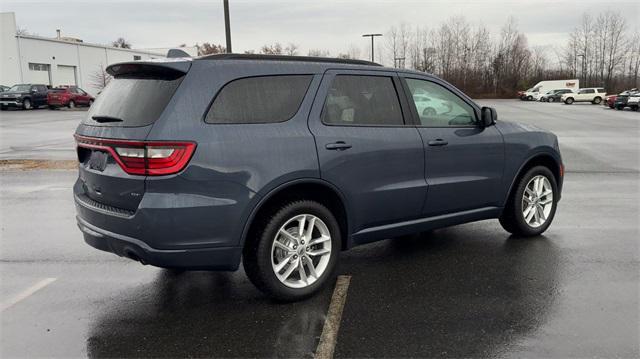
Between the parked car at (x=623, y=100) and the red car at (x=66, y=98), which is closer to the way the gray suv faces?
the parked car

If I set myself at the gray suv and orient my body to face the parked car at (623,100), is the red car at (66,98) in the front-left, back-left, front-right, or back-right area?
front-left

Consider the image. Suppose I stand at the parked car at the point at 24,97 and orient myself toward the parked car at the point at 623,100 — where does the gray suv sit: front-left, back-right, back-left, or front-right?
front-right

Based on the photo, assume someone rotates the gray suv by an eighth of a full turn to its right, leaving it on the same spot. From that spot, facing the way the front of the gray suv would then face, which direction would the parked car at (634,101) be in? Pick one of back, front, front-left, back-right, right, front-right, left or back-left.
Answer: front-left

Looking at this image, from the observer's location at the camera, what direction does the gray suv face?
facing away from the viewer and to the right of the viewer

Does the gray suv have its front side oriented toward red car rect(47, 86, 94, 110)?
no

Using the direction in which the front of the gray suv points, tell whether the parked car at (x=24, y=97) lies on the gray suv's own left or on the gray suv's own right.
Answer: on the gray suv's own left

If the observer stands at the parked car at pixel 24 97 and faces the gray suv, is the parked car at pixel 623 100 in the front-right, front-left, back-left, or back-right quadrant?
front-left

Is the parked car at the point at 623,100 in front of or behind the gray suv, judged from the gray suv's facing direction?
in front
